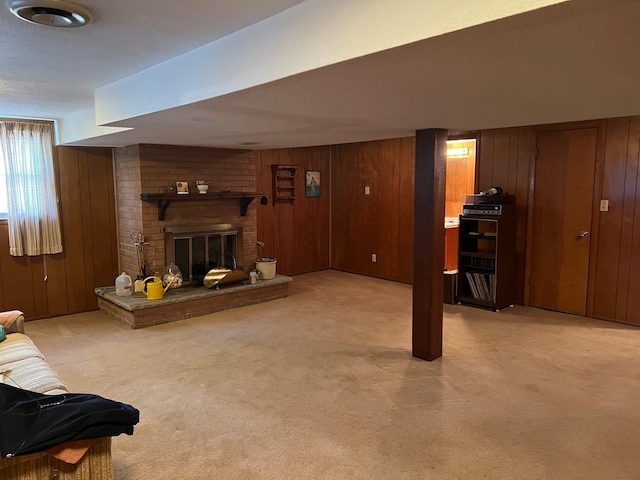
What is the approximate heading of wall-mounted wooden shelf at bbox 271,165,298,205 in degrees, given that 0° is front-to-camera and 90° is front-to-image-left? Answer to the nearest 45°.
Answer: approximately 315°

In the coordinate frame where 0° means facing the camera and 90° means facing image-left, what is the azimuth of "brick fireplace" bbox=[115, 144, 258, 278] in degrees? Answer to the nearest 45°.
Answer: approximately 315°

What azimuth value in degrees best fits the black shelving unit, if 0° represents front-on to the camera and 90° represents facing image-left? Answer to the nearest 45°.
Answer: approximately 45°

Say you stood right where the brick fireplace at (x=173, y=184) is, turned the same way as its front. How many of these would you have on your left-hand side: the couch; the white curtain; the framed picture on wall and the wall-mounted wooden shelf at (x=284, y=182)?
2

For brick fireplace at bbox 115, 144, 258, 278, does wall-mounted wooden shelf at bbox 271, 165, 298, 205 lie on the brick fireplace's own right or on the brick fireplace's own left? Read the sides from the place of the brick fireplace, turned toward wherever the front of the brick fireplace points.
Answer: on the brick fireplace's own left

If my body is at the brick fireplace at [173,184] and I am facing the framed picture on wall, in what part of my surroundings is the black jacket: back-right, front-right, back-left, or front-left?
back-right

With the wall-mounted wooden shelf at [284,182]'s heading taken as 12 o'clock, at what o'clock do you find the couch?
The couch is roughly at 2 o'clock from the wall-mounted wooden shelf.

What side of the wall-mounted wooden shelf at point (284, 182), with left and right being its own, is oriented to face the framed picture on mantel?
right

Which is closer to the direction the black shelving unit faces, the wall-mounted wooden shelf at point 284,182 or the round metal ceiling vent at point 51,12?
the round metal ceiling vent
